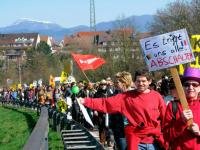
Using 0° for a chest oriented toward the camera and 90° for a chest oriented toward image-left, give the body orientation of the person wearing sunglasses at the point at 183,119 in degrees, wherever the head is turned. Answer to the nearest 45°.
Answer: approximately 0°

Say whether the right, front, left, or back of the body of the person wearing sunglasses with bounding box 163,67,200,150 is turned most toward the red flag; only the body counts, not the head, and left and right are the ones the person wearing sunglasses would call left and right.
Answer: back

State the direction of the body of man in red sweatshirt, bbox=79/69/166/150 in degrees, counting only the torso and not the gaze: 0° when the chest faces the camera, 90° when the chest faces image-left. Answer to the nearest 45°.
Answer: approximately 0°

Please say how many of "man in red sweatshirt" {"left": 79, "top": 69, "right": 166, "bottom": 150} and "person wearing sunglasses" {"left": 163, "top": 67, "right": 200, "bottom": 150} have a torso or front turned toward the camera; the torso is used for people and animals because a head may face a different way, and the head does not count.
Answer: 2

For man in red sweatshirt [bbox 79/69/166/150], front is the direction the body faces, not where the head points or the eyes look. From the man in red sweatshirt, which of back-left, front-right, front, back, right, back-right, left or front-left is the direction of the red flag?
back
